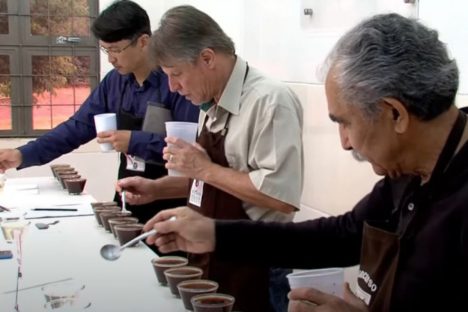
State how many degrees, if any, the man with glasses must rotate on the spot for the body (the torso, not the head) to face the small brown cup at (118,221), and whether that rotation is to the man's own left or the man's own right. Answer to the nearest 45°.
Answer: approximately 45° to the man's own left

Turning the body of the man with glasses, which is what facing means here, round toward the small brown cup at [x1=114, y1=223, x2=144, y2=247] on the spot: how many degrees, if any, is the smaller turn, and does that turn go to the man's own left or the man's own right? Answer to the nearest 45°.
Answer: approximately 45° to the man's own left

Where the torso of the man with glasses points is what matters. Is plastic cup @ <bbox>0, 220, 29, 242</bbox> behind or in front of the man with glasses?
in front

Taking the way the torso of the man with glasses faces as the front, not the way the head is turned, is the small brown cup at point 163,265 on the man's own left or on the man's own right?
on the man's own left

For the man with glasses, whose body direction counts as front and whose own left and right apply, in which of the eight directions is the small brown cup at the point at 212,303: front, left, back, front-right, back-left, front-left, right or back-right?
front-left

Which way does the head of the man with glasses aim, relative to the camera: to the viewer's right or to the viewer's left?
to the viewer's left

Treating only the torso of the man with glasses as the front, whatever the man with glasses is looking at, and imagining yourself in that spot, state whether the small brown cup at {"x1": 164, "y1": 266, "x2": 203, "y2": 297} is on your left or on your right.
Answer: on your left

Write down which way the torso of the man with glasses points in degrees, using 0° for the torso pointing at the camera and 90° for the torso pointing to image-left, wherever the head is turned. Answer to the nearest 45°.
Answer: approximately 45°
